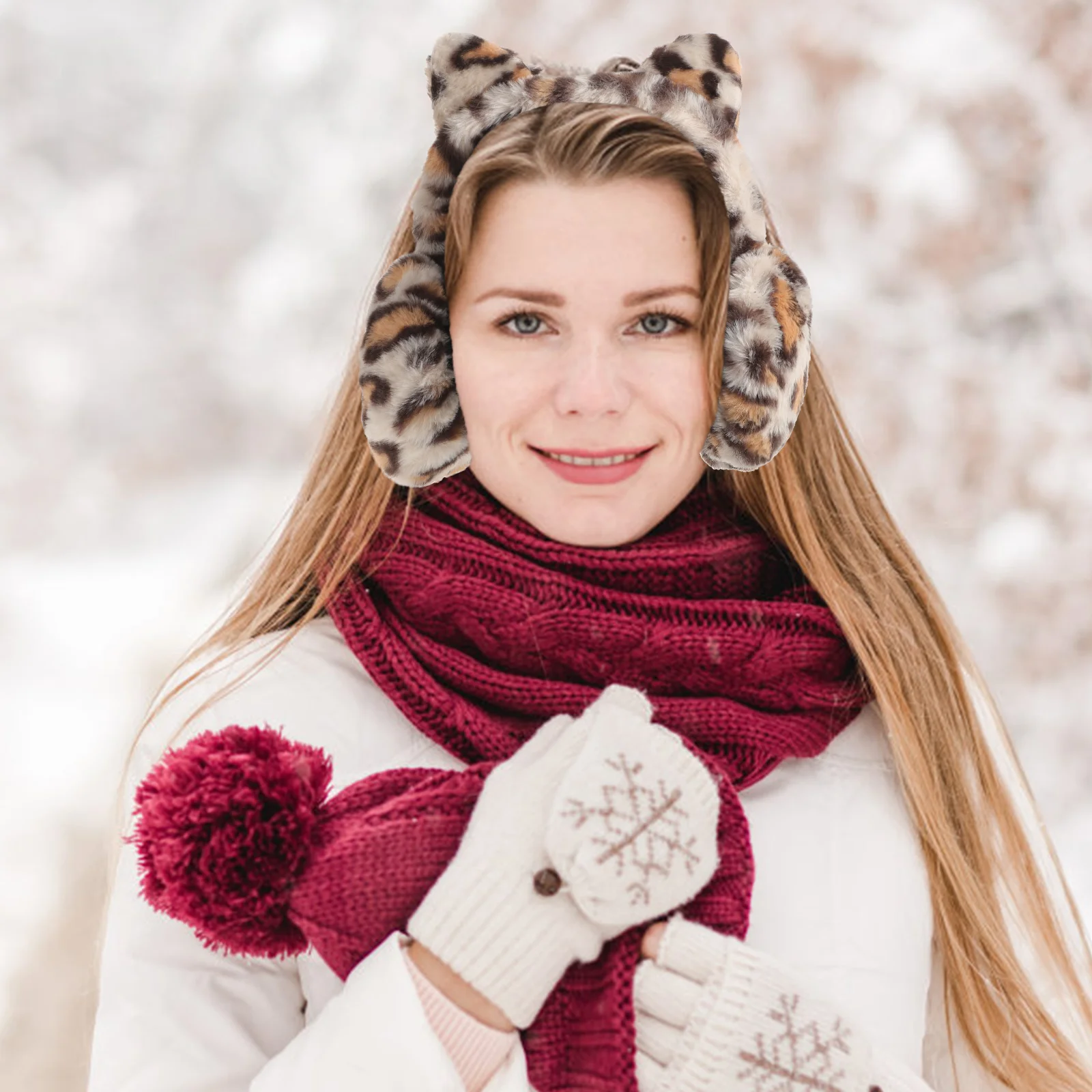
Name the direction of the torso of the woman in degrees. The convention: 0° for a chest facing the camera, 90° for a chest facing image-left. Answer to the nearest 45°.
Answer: approximately 0°
